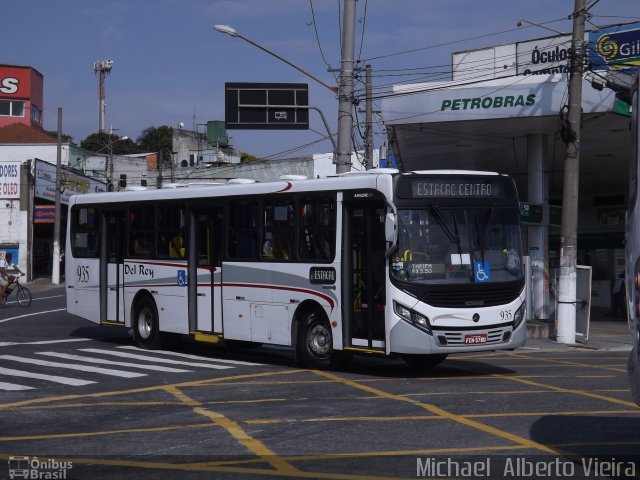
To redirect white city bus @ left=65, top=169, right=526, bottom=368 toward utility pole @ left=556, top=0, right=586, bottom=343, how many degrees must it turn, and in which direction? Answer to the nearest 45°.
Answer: approximately 90° to its left

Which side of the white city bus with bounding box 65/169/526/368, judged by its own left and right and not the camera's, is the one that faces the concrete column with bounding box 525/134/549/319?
left

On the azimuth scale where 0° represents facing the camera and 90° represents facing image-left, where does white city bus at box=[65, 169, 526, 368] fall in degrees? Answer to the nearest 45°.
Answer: approximately 315°

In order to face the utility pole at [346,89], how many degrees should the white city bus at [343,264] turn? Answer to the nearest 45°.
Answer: approximately 135° to its left

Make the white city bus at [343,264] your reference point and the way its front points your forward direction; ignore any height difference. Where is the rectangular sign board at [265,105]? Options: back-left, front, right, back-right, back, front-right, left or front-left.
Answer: back-left
